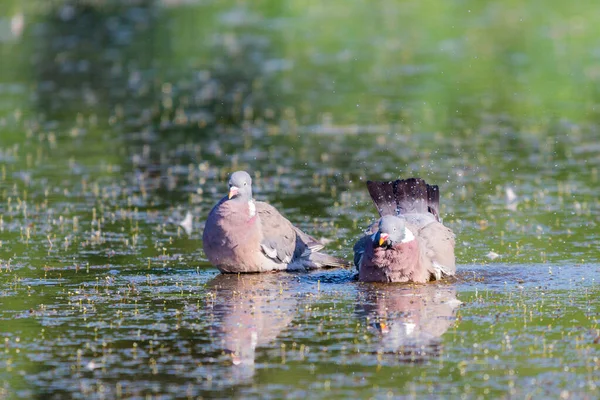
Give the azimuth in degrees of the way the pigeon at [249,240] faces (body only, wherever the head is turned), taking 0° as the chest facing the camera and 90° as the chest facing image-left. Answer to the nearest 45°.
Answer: approximately 45°
